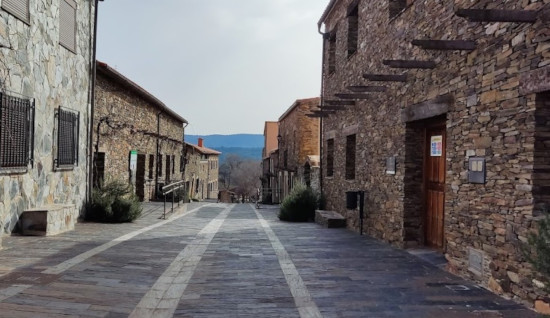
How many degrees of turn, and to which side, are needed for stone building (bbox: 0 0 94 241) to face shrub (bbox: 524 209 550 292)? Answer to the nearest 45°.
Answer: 0° — it already faces it

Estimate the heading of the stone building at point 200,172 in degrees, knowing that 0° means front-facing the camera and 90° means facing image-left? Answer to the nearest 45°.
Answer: approximately 315°

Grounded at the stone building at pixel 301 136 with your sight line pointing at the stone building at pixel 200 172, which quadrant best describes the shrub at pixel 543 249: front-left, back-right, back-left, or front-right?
back-left

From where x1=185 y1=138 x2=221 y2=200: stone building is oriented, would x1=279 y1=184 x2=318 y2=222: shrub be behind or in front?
in front

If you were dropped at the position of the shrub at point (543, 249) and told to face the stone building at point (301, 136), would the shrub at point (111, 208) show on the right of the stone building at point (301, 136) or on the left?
left

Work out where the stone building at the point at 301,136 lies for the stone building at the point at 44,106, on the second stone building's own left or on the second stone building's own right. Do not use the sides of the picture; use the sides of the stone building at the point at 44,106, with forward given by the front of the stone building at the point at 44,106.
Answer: on the second stone building's own left

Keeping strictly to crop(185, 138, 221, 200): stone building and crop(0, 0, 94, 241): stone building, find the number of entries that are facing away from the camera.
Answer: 0

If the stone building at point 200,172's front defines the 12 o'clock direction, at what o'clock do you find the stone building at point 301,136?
the stone building at point 301,136 is roughly at 1 o'clock from the stone building at point 200,172.

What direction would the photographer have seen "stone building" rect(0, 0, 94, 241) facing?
facing the viewer and to the right of the viewer

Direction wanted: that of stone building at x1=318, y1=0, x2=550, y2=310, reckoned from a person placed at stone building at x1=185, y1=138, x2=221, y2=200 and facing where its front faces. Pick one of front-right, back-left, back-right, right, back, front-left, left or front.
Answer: front-right

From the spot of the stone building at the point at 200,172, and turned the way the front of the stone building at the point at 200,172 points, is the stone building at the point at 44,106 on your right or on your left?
on your right
